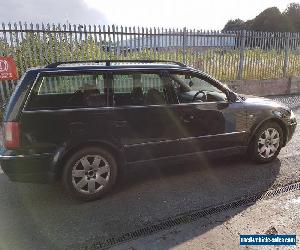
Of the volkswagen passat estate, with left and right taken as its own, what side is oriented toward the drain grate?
right

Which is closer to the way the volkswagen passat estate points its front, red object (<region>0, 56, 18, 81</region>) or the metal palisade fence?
the metal palisade fence

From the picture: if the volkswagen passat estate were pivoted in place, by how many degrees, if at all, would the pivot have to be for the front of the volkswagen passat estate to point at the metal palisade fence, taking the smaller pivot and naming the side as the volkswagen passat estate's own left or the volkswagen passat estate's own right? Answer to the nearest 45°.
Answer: approximately 45° to the volkswagen passat estate's own left

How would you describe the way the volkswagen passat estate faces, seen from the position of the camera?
facing away from the viewer and to the right of the viewer

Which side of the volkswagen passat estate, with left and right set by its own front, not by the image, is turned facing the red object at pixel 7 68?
left
